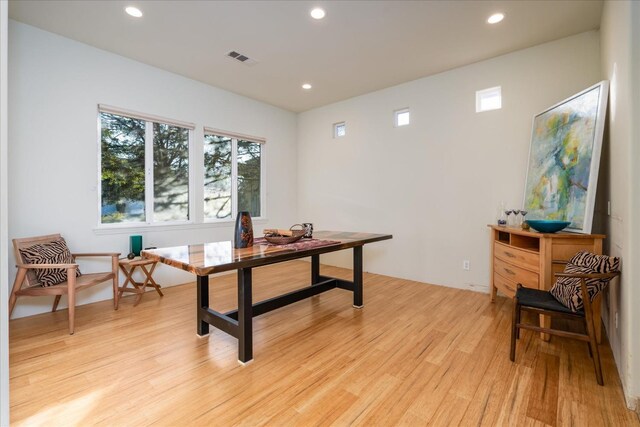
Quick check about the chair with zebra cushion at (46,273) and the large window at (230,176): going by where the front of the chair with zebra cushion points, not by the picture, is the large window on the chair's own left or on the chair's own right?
on the chair's own left

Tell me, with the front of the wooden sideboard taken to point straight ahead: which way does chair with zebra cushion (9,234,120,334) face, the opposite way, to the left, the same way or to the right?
the opposite way

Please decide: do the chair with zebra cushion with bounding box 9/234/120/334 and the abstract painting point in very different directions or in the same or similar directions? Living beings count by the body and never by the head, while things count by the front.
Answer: very different directions

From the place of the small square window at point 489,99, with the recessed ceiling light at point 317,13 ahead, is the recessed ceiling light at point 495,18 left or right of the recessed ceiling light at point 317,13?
left

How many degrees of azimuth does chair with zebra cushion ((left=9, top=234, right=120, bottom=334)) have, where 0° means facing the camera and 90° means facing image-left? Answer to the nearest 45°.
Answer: approximately 315°
